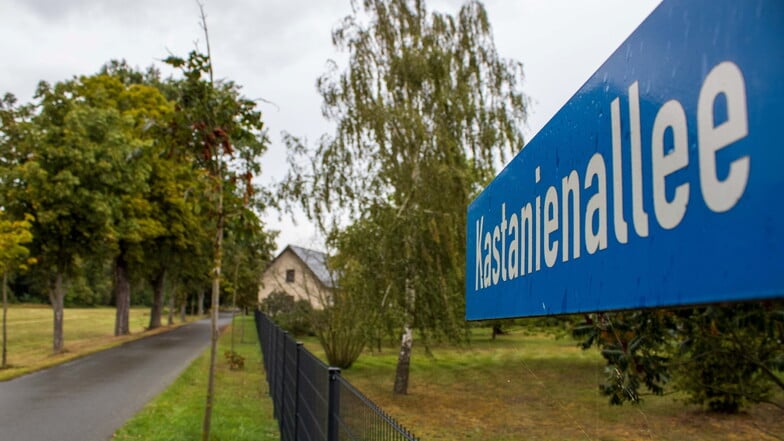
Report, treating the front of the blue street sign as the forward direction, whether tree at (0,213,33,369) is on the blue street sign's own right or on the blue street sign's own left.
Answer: on the blue street sign's own right

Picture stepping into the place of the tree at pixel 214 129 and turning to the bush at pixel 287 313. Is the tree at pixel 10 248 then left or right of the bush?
left

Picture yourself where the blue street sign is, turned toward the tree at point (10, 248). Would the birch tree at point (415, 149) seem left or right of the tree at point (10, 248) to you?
right

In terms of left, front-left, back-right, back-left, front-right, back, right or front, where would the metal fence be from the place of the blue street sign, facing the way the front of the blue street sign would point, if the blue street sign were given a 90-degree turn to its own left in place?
back

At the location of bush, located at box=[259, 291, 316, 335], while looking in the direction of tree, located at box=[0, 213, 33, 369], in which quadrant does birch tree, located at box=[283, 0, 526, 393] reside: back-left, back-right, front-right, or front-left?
front-left

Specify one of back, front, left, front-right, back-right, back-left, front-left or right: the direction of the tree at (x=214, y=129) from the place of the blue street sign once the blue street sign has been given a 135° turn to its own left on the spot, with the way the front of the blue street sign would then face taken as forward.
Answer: back-left

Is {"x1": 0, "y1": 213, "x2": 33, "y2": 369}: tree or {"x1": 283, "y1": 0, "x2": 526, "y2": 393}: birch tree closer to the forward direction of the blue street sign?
the tree

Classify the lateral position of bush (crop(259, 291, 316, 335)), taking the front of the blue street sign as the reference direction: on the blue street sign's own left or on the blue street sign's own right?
on the blue street sign's own right

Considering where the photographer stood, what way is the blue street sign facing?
facing the viewer and to the left of the viewer
